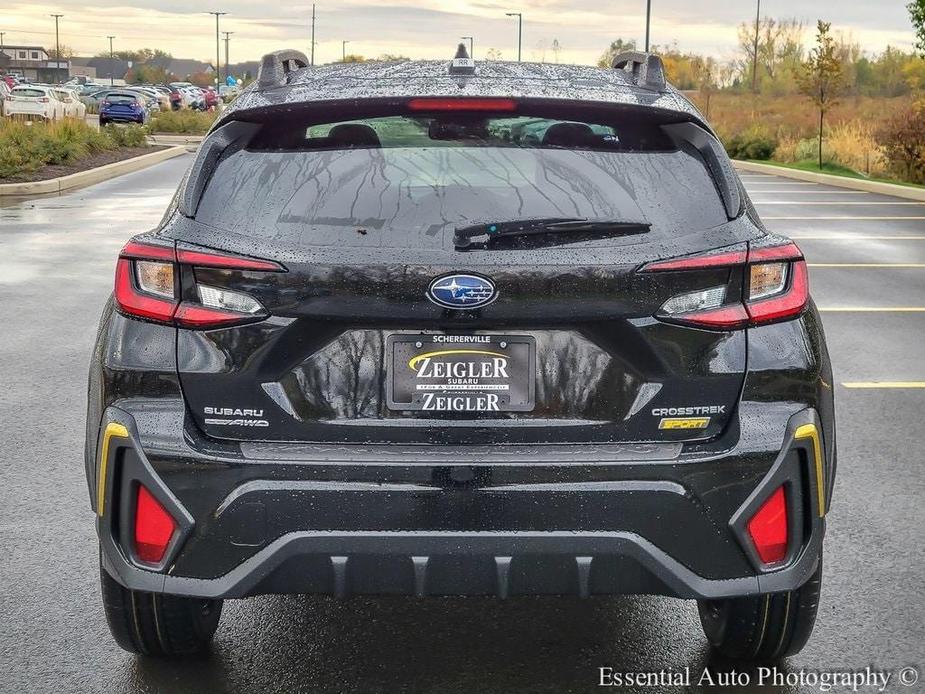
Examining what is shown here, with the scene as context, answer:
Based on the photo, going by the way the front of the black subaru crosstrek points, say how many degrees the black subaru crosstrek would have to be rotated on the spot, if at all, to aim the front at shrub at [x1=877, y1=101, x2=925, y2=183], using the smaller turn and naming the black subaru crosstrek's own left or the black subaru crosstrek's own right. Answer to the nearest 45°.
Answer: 0° — it already faces it

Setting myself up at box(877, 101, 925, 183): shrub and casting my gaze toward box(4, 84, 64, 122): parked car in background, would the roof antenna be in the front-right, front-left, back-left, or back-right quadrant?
back-left

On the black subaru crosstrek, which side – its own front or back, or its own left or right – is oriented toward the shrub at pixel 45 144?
front

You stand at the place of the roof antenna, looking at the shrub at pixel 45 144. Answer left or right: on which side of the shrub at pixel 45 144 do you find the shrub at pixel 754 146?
right

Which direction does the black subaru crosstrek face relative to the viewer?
away from the camera

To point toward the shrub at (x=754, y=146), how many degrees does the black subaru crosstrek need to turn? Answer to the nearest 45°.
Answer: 0° — it already faces it

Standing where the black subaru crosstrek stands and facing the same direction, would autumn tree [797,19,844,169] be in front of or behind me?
in front
